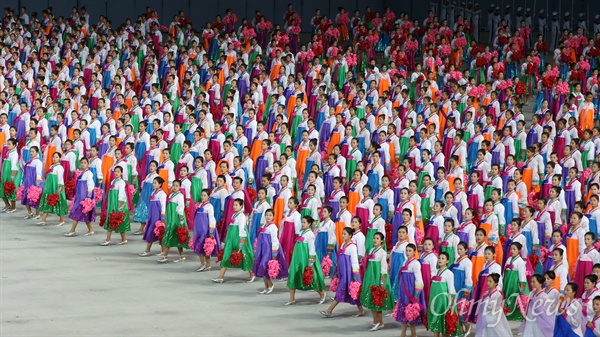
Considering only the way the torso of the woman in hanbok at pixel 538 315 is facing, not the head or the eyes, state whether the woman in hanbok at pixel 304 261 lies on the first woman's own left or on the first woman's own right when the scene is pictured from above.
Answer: on the first woman's own right

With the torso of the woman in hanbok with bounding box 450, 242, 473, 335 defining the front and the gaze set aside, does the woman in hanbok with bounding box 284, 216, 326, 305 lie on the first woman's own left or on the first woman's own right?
on the first woman's own right

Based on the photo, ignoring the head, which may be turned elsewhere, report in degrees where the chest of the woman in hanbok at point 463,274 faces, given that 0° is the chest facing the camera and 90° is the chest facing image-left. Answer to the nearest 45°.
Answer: approximately 45°

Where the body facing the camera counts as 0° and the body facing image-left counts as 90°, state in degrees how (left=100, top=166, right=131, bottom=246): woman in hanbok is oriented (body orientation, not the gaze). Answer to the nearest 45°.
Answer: approximately 45°

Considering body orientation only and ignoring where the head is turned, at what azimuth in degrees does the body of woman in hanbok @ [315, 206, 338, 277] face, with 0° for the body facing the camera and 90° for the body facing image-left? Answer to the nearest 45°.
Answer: approximately 45°

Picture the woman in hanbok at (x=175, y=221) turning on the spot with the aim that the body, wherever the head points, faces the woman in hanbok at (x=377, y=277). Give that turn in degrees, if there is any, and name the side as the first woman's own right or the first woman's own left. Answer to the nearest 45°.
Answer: approximately 90° to the first woman's own left
